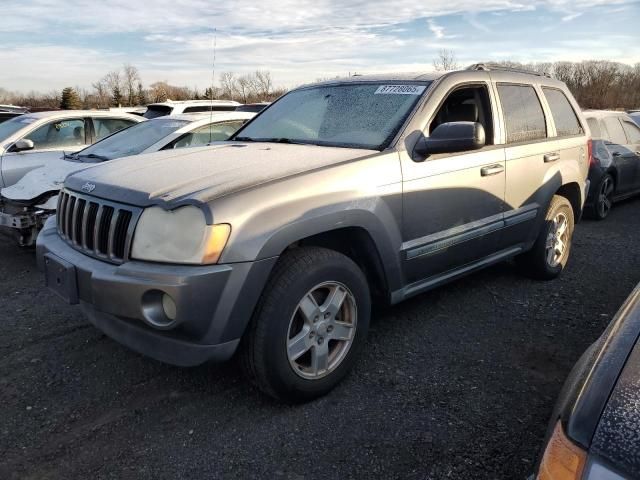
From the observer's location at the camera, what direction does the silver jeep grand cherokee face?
facing the viewer and to the left of the viewer

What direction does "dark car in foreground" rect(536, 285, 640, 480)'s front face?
toward the camera

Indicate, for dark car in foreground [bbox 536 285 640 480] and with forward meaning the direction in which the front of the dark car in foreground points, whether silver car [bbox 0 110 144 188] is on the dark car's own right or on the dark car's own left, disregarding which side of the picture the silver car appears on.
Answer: on the dark car's own right

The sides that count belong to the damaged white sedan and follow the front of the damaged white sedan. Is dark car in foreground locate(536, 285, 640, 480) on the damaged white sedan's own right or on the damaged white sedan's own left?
on the damaged white sedan's own left

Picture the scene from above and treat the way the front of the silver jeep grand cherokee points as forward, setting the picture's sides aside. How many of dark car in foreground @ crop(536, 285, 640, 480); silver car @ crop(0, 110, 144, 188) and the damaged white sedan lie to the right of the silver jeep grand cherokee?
2

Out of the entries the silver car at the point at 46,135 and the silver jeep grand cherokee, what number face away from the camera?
0

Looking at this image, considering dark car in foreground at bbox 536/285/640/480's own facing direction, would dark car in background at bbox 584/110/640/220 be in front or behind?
behind

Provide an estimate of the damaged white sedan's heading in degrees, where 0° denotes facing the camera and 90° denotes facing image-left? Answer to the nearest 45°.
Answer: approximately 45°
